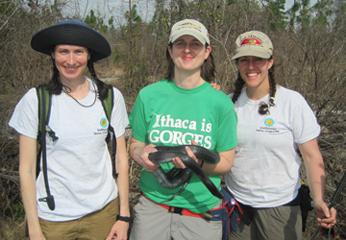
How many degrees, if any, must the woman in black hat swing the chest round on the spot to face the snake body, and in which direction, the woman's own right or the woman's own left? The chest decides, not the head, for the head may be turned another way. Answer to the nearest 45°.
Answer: approximately 90° to the woman's own left

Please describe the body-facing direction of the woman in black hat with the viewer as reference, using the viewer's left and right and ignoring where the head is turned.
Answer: facing the viewer
